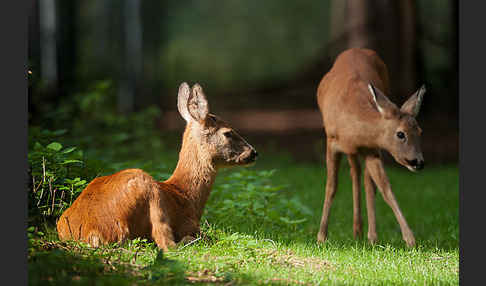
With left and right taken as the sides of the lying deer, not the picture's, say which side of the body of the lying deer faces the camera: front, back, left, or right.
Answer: right

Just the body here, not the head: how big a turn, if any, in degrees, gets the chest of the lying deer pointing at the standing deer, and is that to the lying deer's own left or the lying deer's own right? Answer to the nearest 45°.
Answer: approximately 45° to the lying deer's own left
